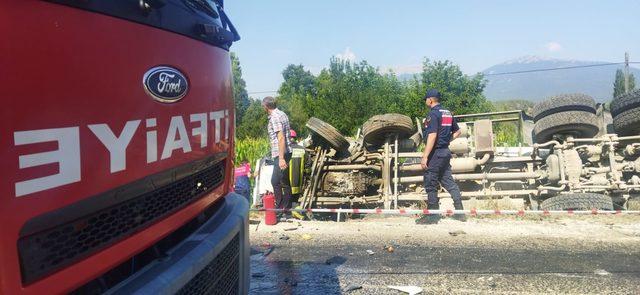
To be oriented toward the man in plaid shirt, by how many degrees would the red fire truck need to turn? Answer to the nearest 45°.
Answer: approximately 135° to its left

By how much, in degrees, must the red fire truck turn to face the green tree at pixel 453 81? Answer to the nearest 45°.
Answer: approximately 90° to its left

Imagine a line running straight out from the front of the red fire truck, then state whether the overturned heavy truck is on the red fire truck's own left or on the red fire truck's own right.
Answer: on the red fire truck's own left

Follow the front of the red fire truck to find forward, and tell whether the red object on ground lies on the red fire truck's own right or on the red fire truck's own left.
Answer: on the red fire truck's own left

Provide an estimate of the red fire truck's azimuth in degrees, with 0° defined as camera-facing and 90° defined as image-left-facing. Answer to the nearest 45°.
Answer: approximately 315°
